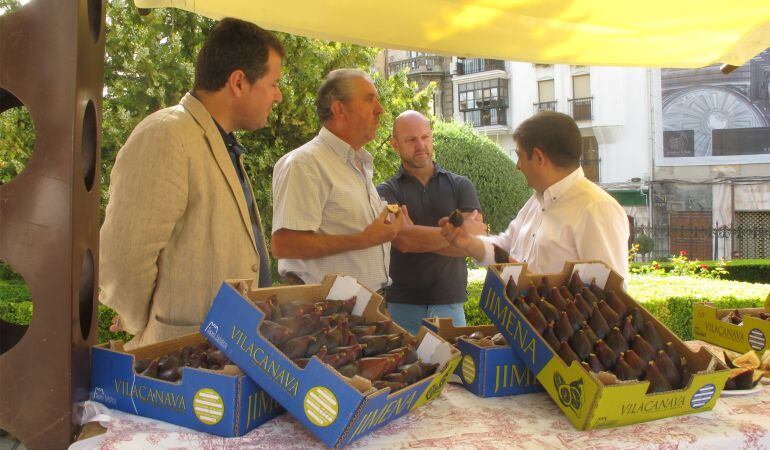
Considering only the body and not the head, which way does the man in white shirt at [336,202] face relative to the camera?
to the viewer's right

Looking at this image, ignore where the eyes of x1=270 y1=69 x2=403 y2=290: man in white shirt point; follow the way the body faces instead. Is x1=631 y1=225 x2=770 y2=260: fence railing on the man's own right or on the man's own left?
on the man's own left

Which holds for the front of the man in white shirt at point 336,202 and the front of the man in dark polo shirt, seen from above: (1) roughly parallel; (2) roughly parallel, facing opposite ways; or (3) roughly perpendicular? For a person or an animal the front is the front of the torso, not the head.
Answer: roughly perpendicular

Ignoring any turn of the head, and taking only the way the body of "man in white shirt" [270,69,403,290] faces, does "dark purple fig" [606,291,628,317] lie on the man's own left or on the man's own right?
on the man's own right

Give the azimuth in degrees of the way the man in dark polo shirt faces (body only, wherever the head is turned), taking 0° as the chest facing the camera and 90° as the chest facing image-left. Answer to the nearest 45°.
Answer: approximately 0°

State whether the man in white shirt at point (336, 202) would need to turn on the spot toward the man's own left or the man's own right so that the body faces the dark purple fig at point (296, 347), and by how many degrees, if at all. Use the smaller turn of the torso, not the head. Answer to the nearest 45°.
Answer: approximately 90° to the man's own right

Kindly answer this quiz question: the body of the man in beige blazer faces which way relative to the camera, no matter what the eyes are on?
to the viewer's right

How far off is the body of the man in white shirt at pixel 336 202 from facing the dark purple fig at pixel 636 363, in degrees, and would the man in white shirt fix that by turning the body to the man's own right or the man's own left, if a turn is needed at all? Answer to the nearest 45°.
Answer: approximately 45° to the man's own right

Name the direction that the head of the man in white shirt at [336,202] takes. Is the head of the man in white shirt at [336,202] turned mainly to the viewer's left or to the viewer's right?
to the viewer's right

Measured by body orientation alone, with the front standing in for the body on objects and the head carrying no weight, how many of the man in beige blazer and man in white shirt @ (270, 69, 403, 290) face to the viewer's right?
2

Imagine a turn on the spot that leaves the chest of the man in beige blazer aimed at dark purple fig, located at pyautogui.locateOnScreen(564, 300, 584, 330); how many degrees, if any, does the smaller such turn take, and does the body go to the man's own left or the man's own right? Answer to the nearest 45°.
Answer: approximately 45° to the man's own right

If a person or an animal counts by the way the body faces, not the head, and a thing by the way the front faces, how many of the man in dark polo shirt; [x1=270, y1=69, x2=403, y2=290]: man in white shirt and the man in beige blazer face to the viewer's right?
2
